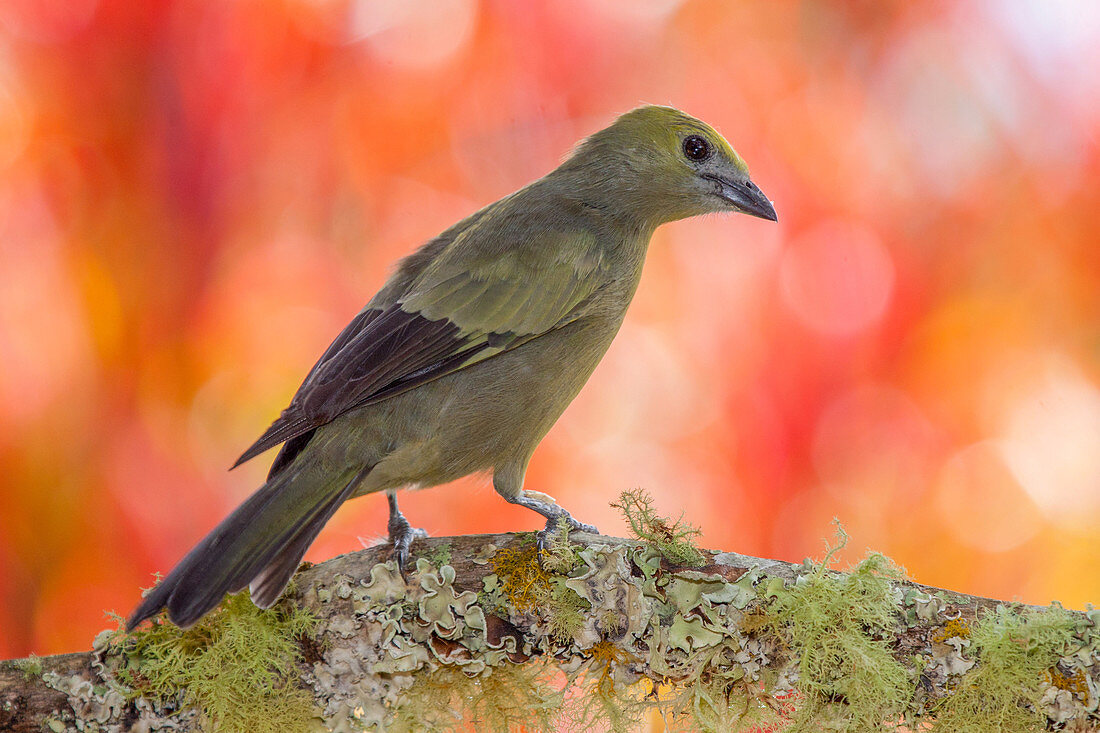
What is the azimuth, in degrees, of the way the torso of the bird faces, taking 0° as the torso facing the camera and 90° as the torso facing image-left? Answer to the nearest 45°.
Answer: approximately 270°
